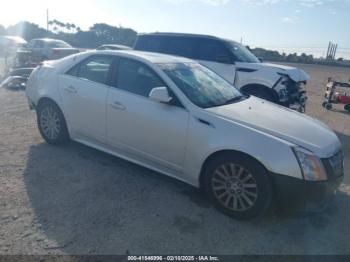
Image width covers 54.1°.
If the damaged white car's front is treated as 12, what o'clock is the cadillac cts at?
The cadillac cts is roughly at 2 o'clock from the damaged white car.

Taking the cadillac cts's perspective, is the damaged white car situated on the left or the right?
on its left

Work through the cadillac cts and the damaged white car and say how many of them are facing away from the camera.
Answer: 0

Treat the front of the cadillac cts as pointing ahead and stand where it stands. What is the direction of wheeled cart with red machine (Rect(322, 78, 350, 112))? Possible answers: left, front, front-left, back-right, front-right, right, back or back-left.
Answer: left

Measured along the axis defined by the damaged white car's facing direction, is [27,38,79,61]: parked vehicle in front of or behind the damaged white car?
behind

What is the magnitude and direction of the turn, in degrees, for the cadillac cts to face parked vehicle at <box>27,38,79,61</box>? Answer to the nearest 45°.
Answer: approximately 180°

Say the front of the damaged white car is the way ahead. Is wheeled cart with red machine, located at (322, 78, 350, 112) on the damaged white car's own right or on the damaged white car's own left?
on the damaged white car's own left
